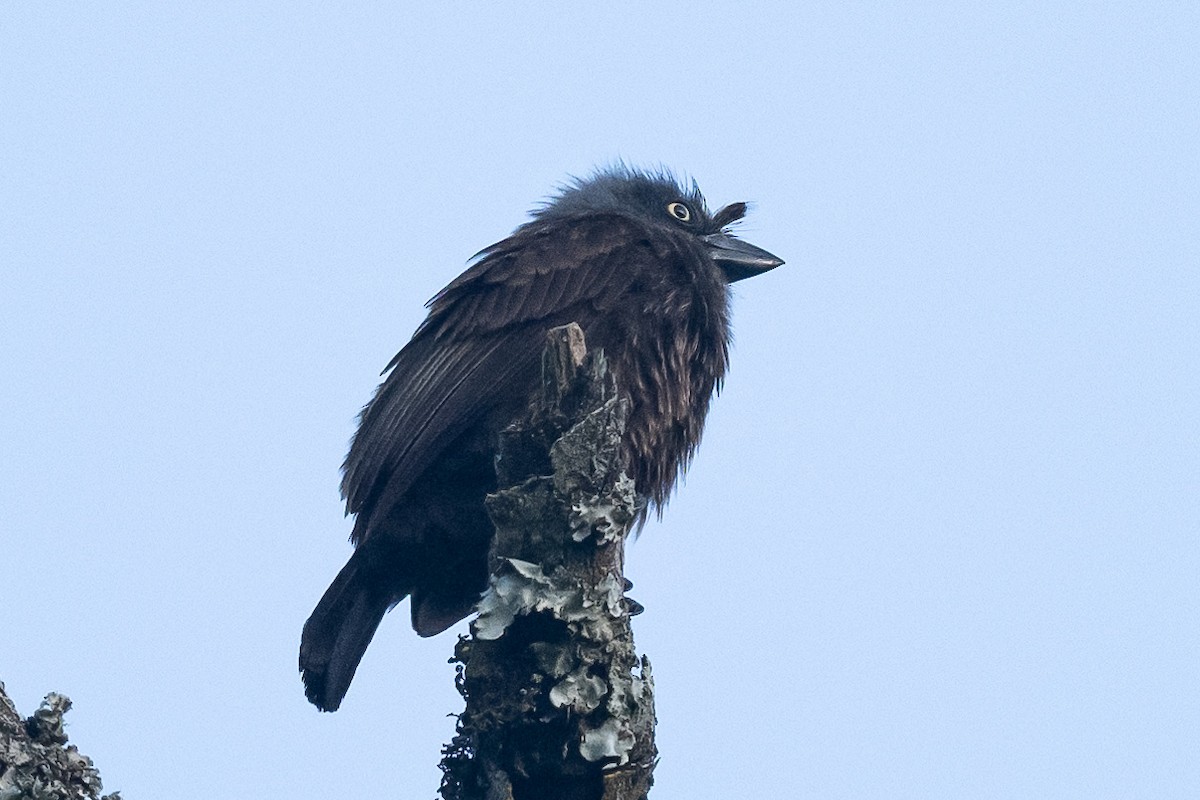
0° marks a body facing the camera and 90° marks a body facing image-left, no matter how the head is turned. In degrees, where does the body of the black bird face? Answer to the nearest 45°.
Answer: approximately 270°
